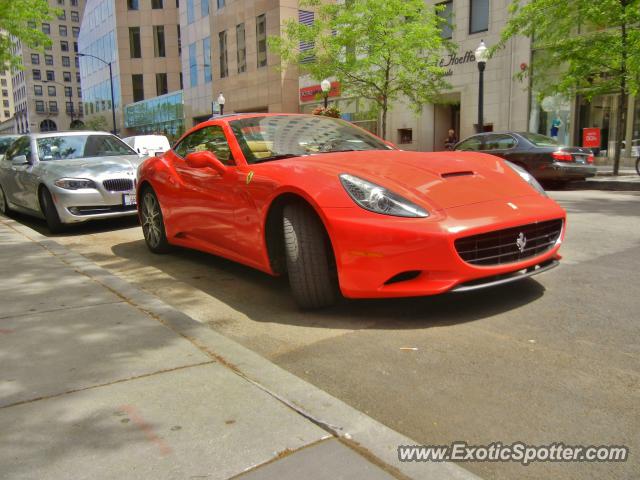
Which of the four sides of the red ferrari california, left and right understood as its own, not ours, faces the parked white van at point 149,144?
back

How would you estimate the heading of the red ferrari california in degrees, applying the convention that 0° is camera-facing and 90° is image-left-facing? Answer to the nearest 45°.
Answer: approximately 315°

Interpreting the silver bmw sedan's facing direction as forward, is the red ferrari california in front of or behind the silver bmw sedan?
in front

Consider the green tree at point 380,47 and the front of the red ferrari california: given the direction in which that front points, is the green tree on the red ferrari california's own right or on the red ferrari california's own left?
on the red ferrari california's own left

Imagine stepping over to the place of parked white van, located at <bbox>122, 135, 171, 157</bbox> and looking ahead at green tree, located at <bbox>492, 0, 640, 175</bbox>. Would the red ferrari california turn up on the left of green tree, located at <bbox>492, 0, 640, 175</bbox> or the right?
right

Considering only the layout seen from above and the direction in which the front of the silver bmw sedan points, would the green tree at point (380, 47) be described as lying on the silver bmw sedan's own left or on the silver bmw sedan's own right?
on the silver bmw sedan's own left

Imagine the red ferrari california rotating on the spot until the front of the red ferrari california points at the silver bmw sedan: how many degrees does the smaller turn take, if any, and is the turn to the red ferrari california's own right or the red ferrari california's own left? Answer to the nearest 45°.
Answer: approximately 180°

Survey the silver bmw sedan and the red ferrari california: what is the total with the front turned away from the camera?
0

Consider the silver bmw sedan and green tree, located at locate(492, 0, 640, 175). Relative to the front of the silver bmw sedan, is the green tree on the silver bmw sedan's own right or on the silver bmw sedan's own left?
on the silver bmw sedan's own left

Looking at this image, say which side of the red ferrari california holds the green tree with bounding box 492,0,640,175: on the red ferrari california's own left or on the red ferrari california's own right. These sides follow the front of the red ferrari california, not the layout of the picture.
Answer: on the red ferrari california's own left

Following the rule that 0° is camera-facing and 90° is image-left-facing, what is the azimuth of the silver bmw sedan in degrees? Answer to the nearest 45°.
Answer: approximately 315°
